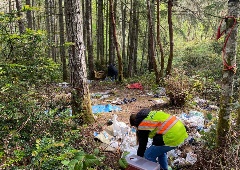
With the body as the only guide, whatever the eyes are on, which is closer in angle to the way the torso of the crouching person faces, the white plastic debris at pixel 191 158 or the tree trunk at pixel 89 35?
the tree trunk

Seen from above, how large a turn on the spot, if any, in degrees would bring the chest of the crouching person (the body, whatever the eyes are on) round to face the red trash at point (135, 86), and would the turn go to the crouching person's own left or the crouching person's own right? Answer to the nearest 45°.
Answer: approximately 90° to the crouching person's own right

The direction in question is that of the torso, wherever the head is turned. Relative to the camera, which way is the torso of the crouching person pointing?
to the viewer's left
